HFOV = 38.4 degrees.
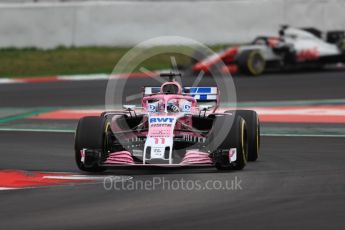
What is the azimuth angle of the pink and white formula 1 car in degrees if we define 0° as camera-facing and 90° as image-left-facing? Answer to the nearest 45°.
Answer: approximately 0°

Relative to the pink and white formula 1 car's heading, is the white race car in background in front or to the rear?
to the rear
